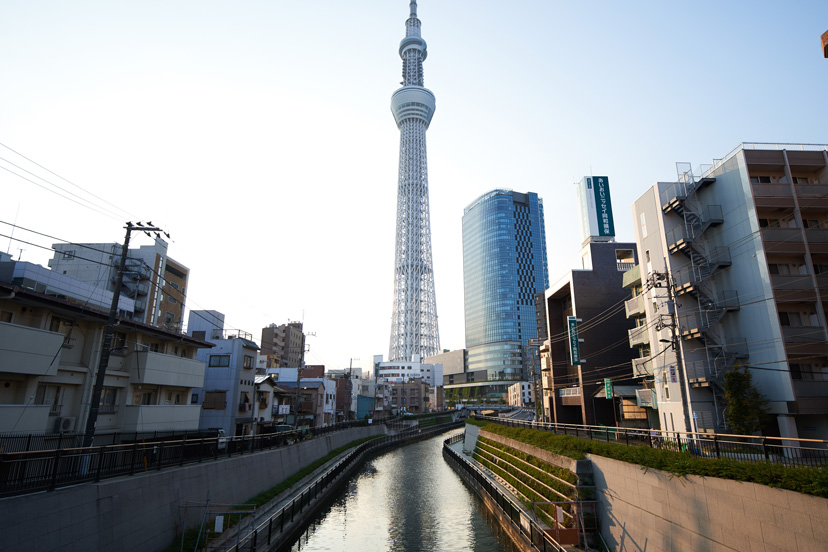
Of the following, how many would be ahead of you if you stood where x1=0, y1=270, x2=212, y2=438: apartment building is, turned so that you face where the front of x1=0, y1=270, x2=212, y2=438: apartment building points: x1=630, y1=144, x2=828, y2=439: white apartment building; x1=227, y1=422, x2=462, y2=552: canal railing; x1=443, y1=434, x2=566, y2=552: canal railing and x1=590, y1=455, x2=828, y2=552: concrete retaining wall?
4

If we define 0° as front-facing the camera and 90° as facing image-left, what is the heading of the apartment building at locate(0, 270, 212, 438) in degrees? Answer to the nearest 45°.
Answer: approximately 315°

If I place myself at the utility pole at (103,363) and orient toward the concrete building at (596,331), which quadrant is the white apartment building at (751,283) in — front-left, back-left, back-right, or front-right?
front-right

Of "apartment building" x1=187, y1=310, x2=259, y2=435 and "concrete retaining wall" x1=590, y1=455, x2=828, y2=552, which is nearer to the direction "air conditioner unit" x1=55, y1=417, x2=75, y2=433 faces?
the concrete retaining wall

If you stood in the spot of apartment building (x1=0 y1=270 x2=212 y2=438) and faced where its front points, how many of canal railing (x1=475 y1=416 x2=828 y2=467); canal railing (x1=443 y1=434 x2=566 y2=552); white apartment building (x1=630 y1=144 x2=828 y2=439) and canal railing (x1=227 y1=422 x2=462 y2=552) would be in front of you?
4

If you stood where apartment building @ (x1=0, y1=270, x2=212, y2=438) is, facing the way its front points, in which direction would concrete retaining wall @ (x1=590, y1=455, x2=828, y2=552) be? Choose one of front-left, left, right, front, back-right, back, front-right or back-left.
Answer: front

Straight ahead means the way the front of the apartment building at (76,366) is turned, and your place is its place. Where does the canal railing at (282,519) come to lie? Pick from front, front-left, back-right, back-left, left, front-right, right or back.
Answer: front

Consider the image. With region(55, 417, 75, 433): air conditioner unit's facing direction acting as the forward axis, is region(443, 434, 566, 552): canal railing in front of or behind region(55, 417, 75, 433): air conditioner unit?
in front

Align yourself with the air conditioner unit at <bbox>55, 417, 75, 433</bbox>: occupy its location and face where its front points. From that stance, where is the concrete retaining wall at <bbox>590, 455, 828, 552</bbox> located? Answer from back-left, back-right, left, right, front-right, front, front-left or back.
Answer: front

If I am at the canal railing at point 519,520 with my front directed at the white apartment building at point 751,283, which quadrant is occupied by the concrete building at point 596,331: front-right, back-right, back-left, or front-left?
front-left

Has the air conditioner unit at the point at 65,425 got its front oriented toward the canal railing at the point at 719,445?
yes

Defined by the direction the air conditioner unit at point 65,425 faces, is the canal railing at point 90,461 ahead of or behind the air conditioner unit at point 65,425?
ahead

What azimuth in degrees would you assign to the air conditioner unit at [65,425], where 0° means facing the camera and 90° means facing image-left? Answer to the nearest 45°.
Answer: approximately 315°

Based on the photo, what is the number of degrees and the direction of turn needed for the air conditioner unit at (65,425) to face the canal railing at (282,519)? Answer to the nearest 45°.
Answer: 0° — it already faces it

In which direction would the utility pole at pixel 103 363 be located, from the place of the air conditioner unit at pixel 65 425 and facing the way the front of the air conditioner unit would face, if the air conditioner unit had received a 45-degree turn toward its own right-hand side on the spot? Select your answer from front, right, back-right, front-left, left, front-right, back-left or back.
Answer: front

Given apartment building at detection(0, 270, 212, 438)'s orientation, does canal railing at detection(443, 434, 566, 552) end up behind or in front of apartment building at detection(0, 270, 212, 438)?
in front

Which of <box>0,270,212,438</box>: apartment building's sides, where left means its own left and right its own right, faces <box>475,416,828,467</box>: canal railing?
front

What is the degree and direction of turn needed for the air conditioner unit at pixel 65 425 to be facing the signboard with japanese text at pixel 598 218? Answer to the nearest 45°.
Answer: approximately 45° to its left
